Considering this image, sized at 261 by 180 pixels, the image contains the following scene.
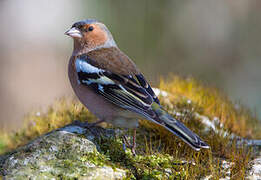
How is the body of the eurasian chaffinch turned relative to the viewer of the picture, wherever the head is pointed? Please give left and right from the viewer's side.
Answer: facing to the left of the viewer
